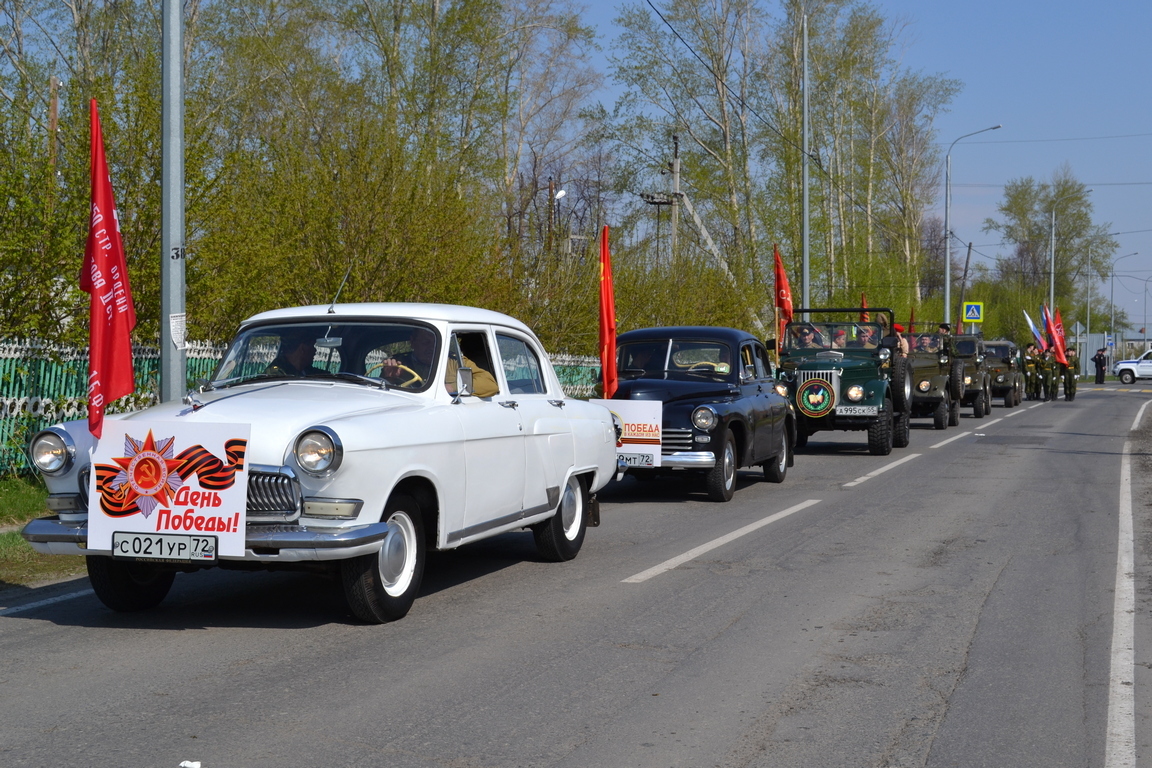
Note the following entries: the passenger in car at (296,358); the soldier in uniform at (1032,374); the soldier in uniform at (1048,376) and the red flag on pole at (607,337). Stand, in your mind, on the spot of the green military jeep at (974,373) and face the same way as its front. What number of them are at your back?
2

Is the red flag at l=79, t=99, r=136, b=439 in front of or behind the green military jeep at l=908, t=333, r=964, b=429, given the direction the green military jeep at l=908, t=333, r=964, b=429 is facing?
in front

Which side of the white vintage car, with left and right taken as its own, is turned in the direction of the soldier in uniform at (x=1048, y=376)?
back

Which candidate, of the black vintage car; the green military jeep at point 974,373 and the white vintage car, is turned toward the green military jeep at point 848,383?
the green military jeep at point 974,373

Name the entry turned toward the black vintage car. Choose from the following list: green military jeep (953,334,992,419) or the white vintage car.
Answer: the green military jeep

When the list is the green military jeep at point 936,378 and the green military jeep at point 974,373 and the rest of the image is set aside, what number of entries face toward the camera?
2

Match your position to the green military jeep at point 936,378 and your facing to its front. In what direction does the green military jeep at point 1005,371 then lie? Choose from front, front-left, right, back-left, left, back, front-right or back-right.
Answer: back

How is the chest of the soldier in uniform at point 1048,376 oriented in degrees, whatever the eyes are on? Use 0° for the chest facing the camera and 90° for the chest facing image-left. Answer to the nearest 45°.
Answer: approximately 45°

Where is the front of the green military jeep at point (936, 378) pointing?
toward the camera

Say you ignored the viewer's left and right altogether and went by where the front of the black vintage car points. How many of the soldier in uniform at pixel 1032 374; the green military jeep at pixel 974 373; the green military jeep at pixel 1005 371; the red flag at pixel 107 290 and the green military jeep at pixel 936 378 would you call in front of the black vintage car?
1

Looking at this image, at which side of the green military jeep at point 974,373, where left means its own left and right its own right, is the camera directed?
front
